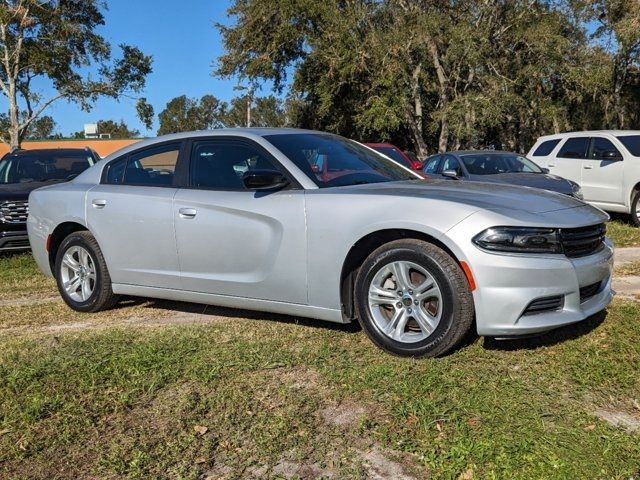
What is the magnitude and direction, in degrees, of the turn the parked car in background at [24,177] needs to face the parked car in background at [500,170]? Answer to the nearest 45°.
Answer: approximately 90° to its left

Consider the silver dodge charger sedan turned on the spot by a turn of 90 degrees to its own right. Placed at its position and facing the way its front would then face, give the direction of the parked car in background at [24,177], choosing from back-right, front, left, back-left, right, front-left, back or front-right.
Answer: right

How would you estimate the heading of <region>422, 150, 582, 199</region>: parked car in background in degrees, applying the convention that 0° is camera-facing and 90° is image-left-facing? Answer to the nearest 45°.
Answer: approximately 315°

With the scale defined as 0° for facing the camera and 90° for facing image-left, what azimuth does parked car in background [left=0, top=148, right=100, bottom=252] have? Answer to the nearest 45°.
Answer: approximately 0°

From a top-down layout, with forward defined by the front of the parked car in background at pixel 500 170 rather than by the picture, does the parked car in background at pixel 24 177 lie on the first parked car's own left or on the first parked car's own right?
on the first parked car's own right

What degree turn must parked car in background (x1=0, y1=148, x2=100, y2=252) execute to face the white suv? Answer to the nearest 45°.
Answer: approximately 90° to its left

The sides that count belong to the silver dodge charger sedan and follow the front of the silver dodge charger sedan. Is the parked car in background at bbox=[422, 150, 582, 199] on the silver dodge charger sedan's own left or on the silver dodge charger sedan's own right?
on the silver dodge charger sedan's own left

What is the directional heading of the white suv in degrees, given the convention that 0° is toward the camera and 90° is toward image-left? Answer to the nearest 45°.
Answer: approximately 315°
